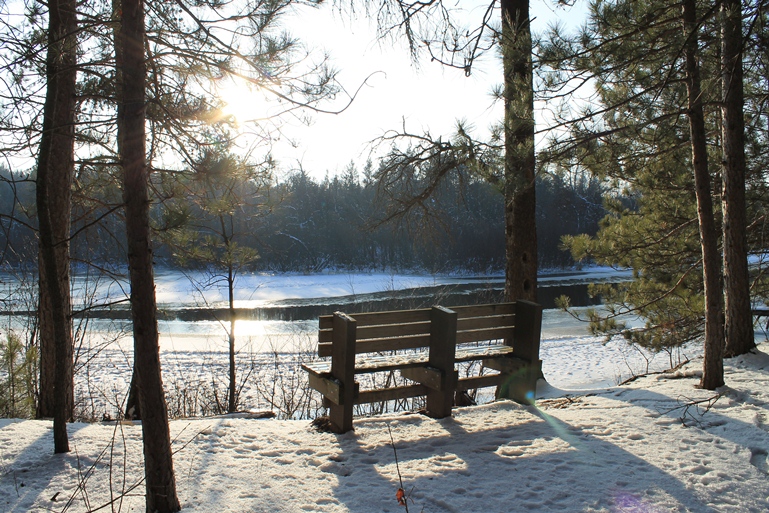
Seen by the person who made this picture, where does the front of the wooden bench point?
facing away from the viewer and to the left of the viewer
